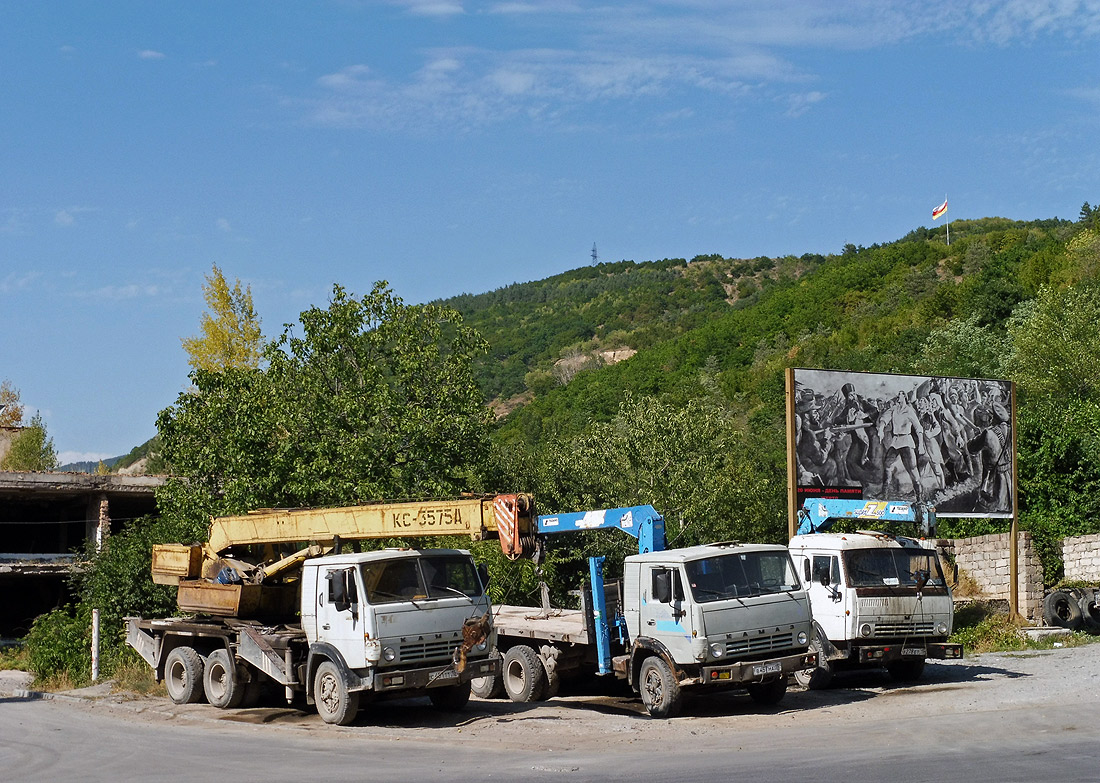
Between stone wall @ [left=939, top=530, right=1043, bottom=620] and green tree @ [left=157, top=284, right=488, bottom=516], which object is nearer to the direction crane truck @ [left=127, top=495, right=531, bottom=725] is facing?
the stone wall

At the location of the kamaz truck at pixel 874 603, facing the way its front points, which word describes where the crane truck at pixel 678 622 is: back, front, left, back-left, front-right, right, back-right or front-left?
right

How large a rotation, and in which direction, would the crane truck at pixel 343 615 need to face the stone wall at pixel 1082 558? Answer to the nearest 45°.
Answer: approximately 90° to its left

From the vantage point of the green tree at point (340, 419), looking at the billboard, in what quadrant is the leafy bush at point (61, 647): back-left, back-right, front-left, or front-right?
back-right

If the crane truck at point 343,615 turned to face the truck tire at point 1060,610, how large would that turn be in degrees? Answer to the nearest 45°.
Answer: approximately 90° to its left

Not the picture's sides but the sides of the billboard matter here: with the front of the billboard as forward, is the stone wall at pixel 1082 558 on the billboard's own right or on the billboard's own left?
on the billboard's own left

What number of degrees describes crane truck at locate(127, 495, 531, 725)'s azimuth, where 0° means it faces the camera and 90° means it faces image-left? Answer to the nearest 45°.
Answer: approximately 315°

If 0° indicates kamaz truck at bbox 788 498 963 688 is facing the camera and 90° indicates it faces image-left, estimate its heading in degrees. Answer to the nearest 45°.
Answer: approximately 315°

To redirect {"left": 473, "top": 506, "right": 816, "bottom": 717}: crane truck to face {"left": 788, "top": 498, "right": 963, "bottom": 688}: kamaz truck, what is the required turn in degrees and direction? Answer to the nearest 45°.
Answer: approximately 90° to its left
